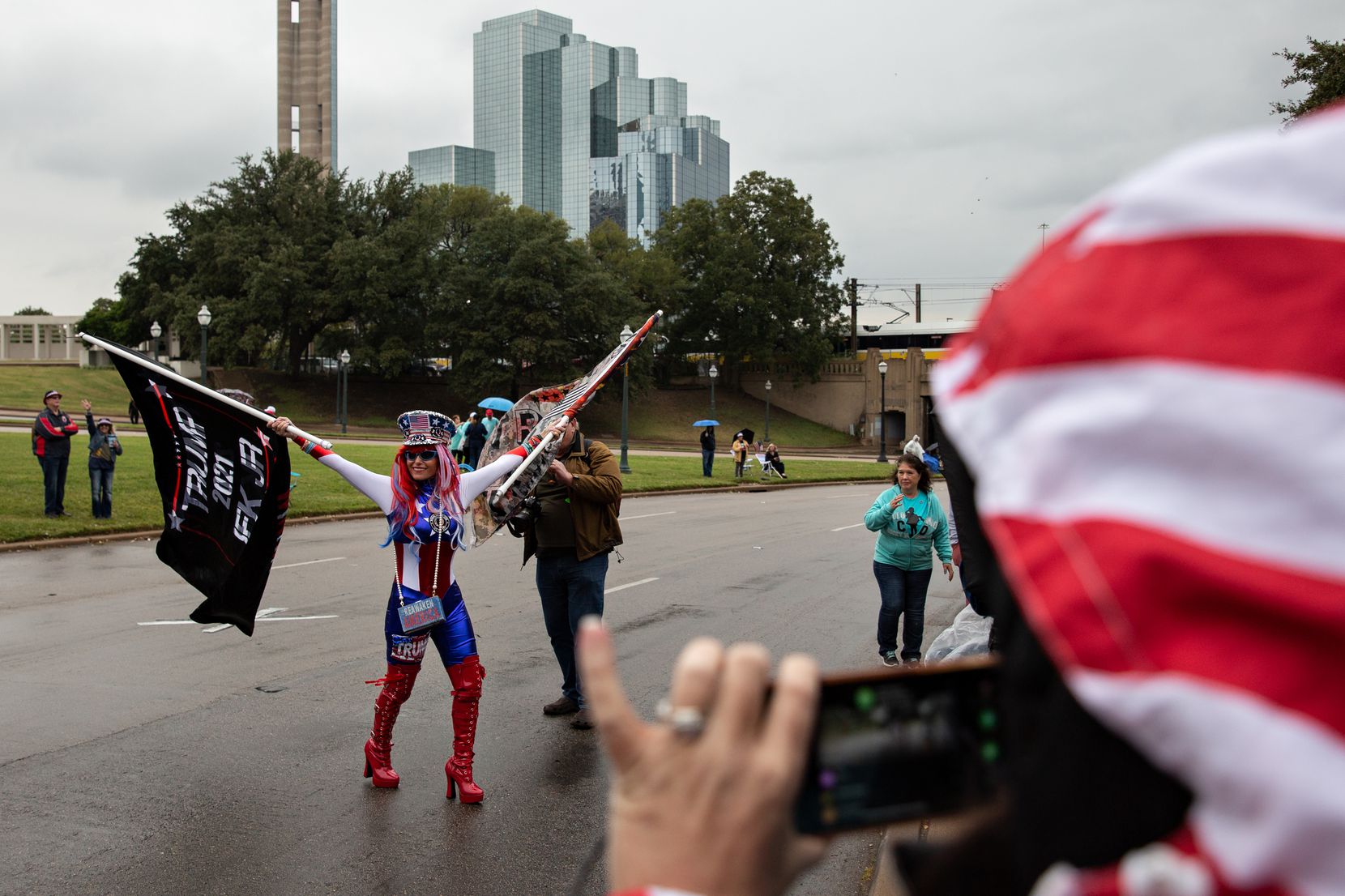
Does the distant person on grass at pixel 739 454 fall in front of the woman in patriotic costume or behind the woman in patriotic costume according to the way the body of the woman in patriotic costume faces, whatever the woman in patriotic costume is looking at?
behind

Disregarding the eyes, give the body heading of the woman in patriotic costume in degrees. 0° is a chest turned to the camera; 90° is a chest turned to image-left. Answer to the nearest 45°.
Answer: approximately 0°

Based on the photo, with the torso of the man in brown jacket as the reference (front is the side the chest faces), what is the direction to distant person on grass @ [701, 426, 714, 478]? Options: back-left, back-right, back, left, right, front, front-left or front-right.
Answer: back-right

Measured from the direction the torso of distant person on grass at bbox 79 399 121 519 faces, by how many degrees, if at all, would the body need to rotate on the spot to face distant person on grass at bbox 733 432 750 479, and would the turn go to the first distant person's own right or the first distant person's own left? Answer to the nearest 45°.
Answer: approximately 135° to the first distant person's own left

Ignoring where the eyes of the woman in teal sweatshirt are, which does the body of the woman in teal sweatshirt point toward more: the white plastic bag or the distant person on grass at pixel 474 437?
the white plastic bag

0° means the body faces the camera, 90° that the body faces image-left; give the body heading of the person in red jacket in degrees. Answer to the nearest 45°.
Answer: approximately 315°

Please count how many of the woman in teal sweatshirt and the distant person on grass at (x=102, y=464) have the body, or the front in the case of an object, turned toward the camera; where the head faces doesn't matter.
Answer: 2
